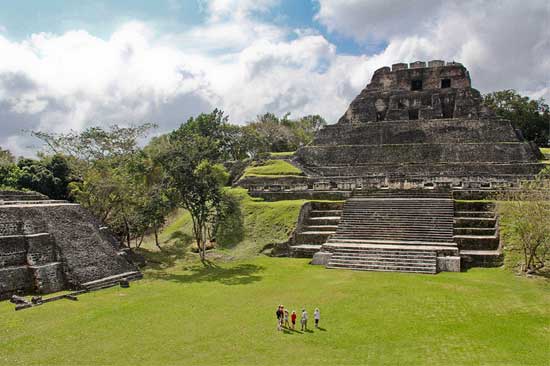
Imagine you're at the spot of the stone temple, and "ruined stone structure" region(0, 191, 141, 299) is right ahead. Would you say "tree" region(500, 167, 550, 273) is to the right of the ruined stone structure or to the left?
left

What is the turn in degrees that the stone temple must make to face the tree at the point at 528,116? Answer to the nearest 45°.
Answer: approximately 135° to its left

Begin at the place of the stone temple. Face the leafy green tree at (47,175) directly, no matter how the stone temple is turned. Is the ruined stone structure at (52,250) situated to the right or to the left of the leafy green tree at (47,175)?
left

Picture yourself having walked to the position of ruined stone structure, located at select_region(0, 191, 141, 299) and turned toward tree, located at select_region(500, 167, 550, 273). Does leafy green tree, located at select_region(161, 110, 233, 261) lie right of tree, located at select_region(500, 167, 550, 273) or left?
left

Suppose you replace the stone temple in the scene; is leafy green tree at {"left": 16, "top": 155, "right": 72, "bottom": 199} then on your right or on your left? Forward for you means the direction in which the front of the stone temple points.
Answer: on your right

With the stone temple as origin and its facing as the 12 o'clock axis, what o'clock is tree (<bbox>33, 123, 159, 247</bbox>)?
The tree is roughly at 2 o'clock from the stone temple.

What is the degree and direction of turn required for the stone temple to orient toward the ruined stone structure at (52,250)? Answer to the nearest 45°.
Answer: approximately 45° to its right

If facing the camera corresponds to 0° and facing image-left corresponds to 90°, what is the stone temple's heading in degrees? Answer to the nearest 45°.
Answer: approximately 0°

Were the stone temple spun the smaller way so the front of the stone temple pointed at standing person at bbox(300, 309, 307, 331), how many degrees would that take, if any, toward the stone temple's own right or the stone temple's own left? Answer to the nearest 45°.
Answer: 0° — it already faces them

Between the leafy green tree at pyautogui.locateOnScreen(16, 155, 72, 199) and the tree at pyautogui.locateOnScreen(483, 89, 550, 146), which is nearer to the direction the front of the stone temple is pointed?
the leafy green tree
